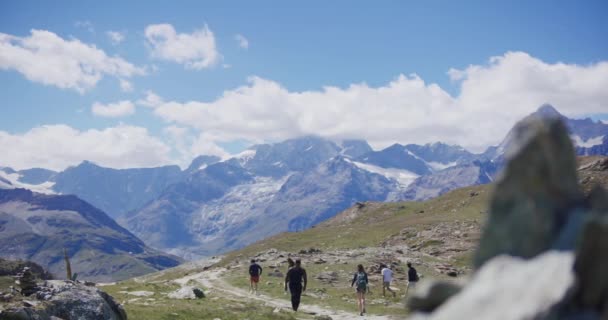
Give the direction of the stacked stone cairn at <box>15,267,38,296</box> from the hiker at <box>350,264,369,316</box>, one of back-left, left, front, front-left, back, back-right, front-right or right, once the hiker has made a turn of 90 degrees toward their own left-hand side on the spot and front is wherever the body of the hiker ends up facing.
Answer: front-left

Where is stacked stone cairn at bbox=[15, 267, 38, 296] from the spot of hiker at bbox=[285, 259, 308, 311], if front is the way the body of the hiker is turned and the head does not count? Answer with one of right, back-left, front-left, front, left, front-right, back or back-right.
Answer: back-left

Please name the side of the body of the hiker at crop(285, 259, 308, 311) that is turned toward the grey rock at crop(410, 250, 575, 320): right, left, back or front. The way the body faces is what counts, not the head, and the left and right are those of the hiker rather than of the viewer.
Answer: back

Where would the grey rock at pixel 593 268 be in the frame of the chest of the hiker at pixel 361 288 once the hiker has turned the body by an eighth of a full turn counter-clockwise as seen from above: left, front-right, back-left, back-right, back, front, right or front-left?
back-left

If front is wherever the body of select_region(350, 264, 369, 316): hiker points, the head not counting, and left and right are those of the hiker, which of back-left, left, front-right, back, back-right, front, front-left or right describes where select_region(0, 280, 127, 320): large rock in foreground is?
back-left

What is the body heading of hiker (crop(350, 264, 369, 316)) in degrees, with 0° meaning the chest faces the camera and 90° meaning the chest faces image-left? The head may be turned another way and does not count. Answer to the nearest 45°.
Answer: approximately 180°

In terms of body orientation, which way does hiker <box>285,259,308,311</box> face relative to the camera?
away from the camera

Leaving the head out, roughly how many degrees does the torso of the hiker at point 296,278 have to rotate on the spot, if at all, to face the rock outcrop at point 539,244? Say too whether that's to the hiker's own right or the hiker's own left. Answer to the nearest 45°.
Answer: approximately 180°

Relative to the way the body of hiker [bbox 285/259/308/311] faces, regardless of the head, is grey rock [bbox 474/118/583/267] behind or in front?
behind

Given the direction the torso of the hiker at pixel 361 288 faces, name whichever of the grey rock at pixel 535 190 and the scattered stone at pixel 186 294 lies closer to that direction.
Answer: the scattered stone

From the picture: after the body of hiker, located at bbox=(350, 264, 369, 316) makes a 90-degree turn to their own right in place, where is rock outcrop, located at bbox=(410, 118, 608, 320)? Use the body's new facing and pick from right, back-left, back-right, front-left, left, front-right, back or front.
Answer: right

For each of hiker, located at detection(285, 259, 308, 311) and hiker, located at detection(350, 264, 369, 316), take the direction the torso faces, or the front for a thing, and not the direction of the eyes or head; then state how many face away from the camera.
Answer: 2

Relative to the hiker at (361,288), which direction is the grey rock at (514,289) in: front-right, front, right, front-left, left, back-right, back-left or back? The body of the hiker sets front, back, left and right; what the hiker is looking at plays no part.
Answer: back

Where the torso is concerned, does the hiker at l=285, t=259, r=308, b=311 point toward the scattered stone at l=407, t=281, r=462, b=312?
no

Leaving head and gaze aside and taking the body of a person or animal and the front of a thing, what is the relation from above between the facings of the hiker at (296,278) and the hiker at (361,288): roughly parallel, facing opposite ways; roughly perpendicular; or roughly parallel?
roughly parallel
